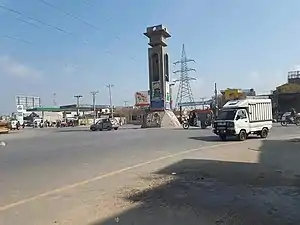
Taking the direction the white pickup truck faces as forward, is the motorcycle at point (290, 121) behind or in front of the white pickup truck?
behind

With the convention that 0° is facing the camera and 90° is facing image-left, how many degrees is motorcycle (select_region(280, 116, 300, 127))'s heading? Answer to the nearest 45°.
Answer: approximately 90°

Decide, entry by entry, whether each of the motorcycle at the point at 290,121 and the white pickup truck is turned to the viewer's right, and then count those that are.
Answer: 0

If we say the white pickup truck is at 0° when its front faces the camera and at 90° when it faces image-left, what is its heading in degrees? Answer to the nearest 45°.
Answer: approximately 45°

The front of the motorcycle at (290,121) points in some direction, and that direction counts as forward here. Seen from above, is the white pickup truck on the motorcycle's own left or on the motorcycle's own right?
on the motorcycle's own left
